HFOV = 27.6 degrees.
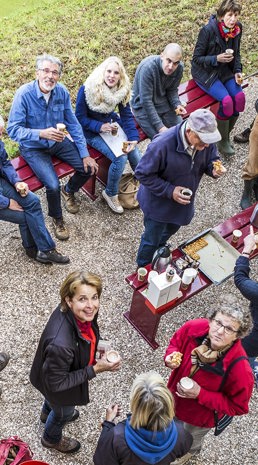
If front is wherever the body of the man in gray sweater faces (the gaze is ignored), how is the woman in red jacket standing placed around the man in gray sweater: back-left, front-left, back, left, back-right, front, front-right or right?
front-right

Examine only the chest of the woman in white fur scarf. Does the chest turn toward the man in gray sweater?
no

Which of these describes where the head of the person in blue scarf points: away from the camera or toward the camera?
away from the camera

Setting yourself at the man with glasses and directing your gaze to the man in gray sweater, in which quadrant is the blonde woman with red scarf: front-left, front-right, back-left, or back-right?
back-right

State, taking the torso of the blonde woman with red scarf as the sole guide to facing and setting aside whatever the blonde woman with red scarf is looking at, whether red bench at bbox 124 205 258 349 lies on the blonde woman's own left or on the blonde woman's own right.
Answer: on the blonde woman's own left

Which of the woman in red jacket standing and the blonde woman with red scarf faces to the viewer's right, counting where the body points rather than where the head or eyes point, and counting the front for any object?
the blonde woman with red scarf

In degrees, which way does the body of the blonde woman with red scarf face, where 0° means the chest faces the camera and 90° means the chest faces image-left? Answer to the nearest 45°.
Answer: approximately 270°

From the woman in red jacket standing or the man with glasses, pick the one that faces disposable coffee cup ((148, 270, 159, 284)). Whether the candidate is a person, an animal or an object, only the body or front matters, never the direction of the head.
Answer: the man with glasses

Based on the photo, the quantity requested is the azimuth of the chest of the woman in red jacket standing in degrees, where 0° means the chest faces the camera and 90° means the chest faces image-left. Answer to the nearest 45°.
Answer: approximately 45°

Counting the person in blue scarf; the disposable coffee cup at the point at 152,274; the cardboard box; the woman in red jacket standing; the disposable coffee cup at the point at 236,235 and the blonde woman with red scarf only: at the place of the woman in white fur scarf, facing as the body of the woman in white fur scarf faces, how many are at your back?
0

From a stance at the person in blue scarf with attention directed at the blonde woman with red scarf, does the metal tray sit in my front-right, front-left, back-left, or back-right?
front-right

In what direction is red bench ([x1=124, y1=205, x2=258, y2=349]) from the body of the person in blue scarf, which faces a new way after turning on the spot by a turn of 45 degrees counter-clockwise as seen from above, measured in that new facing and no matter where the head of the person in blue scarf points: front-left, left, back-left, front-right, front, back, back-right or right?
front-right

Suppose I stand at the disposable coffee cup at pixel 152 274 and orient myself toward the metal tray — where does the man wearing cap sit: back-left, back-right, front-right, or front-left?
front-left

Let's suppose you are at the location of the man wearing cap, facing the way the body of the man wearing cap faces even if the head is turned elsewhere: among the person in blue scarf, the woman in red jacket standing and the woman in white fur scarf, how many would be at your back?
1

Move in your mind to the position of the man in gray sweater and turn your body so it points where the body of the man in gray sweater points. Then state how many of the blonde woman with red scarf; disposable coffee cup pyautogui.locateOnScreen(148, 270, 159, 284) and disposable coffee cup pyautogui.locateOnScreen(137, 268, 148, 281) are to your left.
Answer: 0

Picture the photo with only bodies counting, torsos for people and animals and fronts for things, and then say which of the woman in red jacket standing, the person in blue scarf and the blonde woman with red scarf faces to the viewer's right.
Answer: the blonde woman with red scarf

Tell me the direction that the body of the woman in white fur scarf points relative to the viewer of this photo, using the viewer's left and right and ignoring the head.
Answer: facing the viewer and to the right of the viewer

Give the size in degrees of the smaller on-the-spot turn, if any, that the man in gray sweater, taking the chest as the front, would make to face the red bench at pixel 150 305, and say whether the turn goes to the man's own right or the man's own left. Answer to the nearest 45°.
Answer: approximately 45° to the man's own right

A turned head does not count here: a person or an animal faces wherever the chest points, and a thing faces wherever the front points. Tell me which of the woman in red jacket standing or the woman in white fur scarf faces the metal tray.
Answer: the woman in white fur scarf

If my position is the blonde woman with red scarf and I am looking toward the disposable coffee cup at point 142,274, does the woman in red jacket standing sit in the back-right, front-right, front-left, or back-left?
front-right
